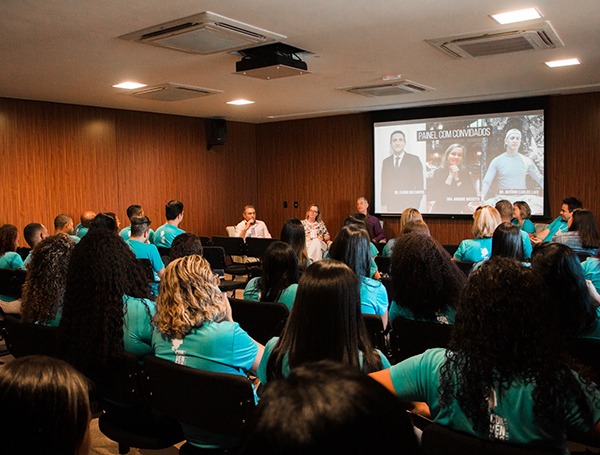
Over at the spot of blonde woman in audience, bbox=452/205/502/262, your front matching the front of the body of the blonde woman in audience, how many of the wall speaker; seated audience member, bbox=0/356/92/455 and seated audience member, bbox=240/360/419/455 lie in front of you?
1

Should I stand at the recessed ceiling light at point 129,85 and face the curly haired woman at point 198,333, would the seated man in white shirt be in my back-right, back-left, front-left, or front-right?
back-left

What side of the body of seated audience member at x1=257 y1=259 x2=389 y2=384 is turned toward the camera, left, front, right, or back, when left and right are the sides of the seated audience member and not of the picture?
back

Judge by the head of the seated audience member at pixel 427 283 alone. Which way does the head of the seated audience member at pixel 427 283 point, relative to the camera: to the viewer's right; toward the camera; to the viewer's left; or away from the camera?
away from the camera

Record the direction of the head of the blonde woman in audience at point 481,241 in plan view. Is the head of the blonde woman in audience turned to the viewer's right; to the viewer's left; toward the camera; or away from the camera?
away from the camera

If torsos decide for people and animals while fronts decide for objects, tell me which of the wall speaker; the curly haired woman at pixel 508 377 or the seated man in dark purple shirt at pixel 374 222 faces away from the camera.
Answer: the curly haired woman

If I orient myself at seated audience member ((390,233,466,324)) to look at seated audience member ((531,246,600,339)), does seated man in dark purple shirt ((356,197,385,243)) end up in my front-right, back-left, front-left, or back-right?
back-left

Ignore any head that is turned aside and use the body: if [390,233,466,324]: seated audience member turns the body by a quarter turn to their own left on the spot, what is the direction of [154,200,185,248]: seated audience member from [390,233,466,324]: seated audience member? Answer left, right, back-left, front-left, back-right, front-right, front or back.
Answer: front-right

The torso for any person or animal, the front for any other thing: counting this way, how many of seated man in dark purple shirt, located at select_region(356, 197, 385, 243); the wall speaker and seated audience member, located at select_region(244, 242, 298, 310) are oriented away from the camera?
1

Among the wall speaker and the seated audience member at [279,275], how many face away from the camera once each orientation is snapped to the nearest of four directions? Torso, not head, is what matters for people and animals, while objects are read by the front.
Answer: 1

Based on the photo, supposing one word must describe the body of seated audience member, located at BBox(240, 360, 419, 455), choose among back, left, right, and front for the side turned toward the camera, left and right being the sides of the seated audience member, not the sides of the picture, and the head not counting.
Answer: back

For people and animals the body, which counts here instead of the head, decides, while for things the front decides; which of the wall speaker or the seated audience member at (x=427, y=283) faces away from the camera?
the seated audience member

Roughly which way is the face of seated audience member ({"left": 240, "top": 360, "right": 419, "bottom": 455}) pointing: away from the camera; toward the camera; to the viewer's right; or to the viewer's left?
away from the camera

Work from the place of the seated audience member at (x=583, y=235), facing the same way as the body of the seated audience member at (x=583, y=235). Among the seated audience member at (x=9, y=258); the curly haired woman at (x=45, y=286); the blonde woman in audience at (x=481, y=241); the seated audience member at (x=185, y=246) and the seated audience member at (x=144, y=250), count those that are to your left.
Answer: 5

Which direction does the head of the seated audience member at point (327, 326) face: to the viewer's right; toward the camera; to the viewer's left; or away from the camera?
away from the camera

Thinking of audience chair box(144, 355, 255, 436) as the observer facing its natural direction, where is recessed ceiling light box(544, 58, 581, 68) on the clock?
The recessed ceiling light is roughly at 12 o'clock from the audience chair.
